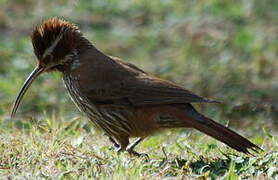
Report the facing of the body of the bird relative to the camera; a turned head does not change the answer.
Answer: to the viewer's left
